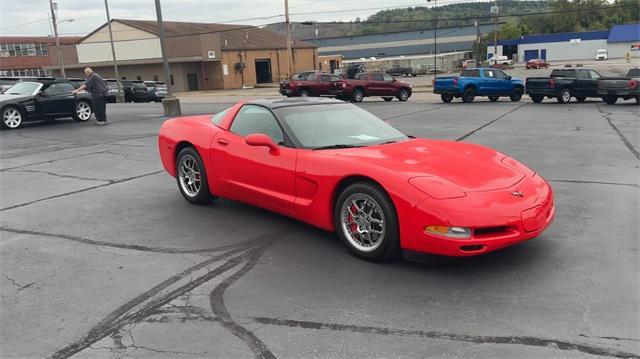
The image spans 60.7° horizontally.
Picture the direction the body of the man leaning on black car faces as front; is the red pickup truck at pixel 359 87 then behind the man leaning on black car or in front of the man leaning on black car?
behind

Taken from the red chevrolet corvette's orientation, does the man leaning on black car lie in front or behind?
behind

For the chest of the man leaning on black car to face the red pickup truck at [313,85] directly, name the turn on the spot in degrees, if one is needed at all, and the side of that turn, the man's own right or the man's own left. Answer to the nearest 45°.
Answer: approximately 135° to the man's own right

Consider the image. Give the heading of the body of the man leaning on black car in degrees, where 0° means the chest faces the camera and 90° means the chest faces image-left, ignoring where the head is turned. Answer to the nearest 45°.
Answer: approximately 90°

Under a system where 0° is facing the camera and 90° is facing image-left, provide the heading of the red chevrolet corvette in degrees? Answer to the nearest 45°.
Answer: approximately 315°

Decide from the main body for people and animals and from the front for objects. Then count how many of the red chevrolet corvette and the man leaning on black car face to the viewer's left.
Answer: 1

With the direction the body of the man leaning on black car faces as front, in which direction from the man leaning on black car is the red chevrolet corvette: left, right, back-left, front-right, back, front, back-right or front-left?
left

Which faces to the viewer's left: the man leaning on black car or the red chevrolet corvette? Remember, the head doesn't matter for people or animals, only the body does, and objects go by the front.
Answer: the man leaning on black car
